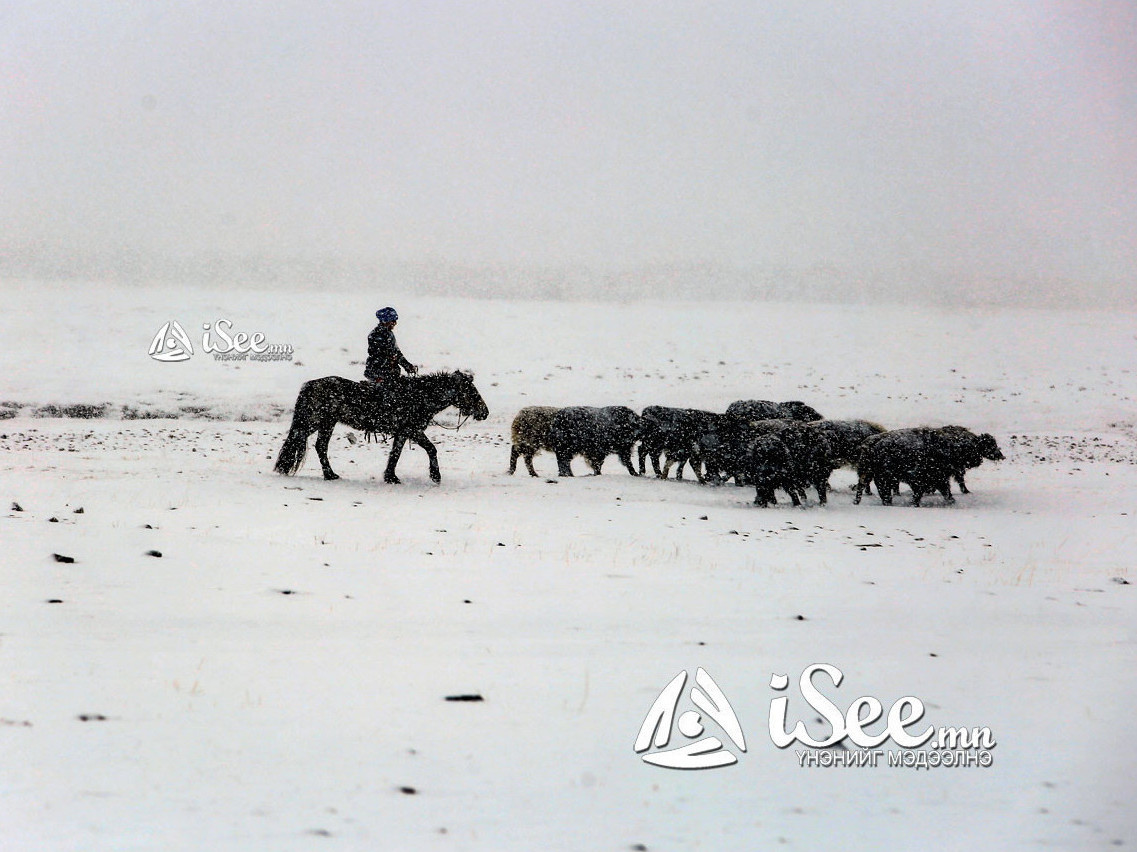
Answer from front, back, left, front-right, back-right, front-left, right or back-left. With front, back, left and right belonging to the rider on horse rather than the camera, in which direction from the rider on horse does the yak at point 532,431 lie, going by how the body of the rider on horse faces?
front-left

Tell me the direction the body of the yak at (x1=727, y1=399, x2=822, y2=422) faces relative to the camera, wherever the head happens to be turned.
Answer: to the viewer's right

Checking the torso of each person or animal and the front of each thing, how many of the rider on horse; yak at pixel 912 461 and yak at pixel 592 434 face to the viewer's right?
3

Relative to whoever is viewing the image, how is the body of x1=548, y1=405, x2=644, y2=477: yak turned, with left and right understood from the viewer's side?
facing to the right of the viewer

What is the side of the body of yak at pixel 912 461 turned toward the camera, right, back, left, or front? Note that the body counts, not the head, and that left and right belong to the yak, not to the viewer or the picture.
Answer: right

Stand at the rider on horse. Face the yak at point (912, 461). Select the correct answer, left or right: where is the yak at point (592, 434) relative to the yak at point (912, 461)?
left

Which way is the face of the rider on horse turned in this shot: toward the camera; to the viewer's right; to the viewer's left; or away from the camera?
to the viewer's right

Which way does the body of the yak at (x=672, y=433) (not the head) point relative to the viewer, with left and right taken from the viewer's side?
facing to the right of the viewer

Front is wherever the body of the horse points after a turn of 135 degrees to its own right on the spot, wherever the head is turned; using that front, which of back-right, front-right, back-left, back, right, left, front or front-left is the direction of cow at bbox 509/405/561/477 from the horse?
back

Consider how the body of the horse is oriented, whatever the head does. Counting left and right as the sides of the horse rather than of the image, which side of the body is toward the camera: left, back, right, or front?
right
